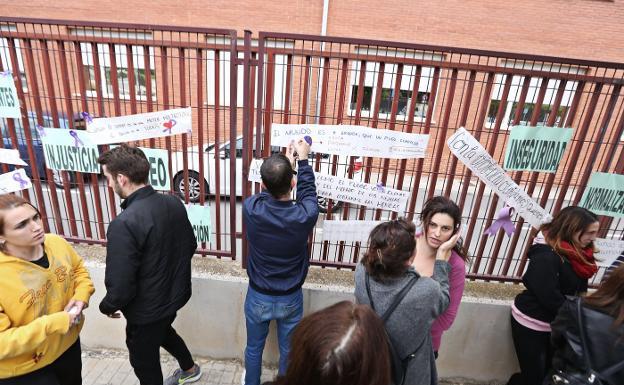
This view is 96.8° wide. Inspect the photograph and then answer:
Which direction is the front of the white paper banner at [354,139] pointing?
toward the camera

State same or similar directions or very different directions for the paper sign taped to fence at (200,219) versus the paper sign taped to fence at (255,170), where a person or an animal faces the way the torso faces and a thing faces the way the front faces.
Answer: same or similar directions

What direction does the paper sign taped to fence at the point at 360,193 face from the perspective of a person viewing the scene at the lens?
facing the viewer

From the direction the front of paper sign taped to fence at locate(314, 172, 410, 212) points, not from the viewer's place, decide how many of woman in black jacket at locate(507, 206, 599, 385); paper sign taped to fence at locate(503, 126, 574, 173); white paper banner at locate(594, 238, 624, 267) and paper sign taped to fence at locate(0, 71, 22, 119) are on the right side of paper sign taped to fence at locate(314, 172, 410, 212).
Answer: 1

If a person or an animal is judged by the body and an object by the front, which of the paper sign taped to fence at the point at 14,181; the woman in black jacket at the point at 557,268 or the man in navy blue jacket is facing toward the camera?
the paper sign taped to fence

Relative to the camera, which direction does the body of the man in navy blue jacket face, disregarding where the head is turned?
away from the camera

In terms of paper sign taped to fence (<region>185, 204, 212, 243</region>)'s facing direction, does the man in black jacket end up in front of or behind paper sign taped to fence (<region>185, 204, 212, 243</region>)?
in front

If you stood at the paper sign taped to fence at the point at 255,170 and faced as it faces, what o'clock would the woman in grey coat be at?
The woman in grey coat is roughly at 11 o'clock from the paper sign taped to fence.

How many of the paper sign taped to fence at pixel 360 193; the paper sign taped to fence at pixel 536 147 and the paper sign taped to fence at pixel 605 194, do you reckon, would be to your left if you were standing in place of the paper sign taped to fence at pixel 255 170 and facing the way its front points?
3

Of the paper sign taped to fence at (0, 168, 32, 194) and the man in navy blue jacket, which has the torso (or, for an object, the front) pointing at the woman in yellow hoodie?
the paper sign taped to fence

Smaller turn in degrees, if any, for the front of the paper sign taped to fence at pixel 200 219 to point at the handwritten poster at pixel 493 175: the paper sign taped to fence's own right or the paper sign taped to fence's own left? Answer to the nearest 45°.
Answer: approximately 45° to the paper sign taped to fence's own left

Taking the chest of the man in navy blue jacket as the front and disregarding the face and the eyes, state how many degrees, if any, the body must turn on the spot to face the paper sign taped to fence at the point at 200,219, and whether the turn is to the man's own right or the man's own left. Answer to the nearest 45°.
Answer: approximately 45° to the man's own left

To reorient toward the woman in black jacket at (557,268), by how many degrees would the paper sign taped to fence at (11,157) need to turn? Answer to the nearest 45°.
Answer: approximately 45° to its left

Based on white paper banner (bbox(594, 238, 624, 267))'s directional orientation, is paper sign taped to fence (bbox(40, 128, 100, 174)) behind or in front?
in front

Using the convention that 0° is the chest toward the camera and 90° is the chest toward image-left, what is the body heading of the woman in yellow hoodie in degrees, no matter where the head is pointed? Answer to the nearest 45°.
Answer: approximately 315°

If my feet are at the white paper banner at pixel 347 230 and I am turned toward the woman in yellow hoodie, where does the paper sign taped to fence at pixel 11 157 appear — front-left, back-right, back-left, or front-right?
front-right
